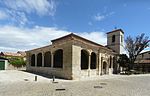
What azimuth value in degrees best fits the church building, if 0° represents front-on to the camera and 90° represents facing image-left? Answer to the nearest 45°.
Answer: approximately 315°
